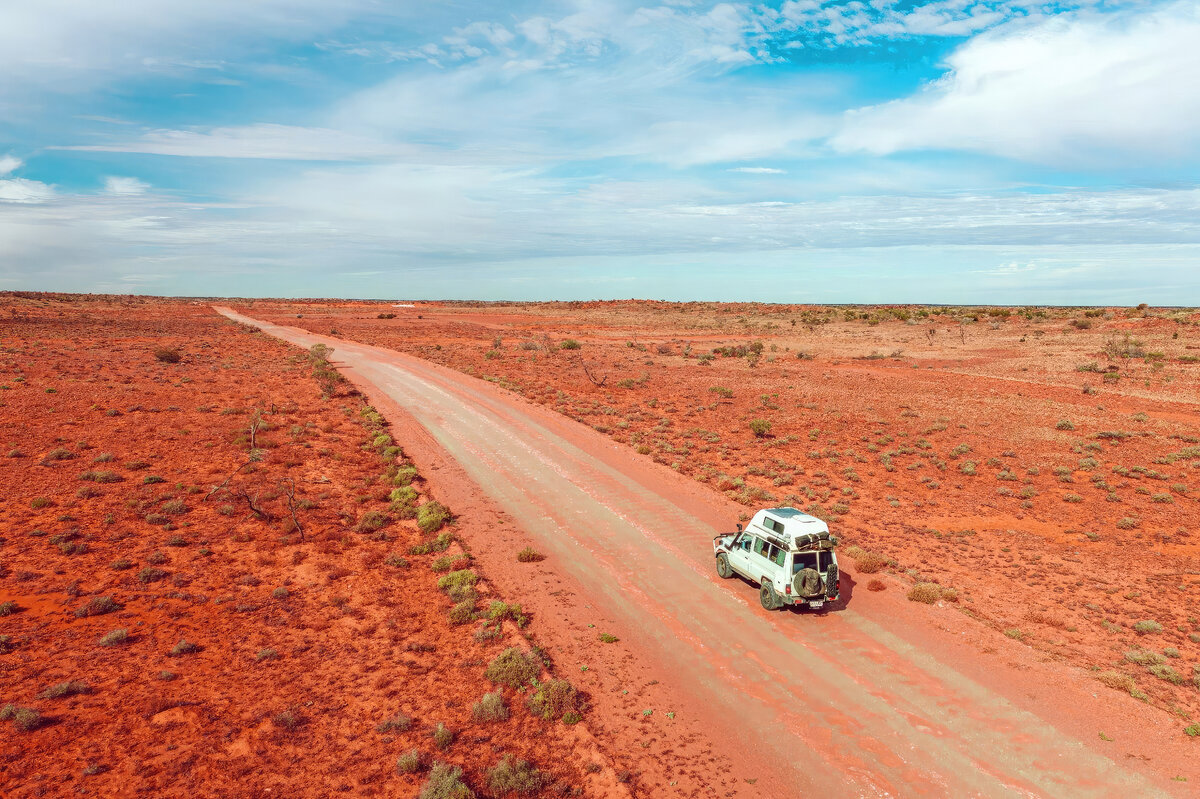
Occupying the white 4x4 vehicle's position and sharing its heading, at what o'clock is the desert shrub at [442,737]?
The desert shrub is roughly at 9 o'clock from the white 4x4 vehicle.

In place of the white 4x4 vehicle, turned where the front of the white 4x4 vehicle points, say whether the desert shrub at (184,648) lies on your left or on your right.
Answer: on your left

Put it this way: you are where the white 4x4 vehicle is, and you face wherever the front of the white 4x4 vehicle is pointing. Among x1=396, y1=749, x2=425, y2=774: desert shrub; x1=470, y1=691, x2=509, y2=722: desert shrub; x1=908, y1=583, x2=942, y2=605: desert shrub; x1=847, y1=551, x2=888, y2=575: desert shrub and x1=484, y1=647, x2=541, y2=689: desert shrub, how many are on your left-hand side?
3

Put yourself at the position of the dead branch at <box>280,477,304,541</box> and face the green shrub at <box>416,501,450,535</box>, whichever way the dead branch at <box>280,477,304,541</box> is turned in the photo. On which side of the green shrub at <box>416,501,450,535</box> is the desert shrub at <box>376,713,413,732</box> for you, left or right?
right

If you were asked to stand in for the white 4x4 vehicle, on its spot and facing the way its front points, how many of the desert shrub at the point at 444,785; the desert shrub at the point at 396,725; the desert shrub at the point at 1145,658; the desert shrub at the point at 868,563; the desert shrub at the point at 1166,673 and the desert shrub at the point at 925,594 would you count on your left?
2

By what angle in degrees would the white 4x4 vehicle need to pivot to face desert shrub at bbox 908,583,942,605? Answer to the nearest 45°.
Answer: approximately 90° to its right

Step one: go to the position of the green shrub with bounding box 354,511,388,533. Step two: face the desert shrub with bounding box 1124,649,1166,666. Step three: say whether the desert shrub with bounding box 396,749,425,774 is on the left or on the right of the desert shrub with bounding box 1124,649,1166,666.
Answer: right

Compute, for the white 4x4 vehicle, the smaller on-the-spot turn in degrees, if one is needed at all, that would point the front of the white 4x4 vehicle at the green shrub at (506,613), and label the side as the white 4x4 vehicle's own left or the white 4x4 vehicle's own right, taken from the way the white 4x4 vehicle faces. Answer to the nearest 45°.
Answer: approximately 45° to the white 4x4 vehicle's own left

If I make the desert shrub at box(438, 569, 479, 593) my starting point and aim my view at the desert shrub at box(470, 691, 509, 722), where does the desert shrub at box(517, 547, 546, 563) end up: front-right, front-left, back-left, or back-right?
back-left

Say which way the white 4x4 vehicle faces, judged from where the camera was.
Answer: facing away from the viewer and to the left of the viewer

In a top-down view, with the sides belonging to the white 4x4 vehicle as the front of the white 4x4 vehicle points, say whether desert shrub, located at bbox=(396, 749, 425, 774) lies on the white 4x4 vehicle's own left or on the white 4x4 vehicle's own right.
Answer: on the white 4x4 vehicle's own left

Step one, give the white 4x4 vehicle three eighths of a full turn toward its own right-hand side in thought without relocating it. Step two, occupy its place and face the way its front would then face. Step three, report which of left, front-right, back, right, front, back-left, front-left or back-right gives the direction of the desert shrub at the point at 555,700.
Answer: back-right

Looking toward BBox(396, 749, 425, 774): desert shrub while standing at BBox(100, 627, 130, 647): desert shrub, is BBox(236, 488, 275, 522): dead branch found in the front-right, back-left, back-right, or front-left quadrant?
back-left

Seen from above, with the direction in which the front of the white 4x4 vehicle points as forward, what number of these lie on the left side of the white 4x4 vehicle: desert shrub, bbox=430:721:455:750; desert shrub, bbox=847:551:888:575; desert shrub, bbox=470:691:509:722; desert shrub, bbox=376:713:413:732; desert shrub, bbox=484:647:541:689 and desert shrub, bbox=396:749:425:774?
5

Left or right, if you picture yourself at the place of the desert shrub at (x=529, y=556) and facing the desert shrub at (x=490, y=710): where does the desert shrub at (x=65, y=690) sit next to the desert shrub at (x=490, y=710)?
right

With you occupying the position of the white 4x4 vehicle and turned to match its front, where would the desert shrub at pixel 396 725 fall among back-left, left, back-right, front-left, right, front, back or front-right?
left
